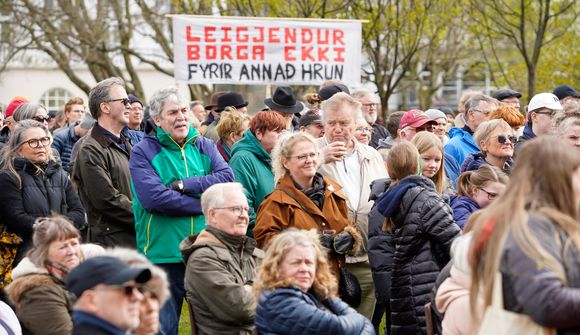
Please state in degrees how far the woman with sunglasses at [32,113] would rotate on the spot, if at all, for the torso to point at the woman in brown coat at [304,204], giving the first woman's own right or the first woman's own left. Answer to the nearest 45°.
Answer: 0° — they already face them

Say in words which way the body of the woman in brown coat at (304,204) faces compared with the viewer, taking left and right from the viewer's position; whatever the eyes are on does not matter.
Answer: facing the viewer and to the right of the viewer

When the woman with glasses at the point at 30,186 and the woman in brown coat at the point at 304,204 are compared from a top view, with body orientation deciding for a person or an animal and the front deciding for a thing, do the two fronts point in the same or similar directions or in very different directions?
same or similar directions

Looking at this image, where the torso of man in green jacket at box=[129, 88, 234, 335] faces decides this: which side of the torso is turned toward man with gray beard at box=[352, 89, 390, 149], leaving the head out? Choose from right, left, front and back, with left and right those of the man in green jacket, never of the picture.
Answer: left

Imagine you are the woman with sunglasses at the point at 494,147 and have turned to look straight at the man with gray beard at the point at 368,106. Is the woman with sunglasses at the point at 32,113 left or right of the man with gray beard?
left

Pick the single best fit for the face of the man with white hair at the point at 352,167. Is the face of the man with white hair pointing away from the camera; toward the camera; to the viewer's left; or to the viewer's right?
toward the camera

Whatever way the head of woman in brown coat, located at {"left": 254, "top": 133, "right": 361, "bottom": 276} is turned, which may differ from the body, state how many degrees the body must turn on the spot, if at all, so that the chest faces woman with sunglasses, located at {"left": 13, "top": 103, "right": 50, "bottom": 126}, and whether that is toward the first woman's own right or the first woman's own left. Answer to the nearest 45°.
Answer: approximately 180°

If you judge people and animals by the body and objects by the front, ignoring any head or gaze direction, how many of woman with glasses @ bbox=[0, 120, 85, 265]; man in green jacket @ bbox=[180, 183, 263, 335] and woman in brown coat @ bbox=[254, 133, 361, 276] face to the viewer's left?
0

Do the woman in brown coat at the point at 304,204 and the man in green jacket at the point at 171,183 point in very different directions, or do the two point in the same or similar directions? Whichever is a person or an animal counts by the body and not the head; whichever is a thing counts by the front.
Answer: same or similar directions

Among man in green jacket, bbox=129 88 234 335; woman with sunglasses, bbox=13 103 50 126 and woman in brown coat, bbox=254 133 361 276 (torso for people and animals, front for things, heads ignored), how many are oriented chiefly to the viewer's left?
0

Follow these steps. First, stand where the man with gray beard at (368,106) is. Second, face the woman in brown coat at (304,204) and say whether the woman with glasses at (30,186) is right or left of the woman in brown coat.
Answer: right
